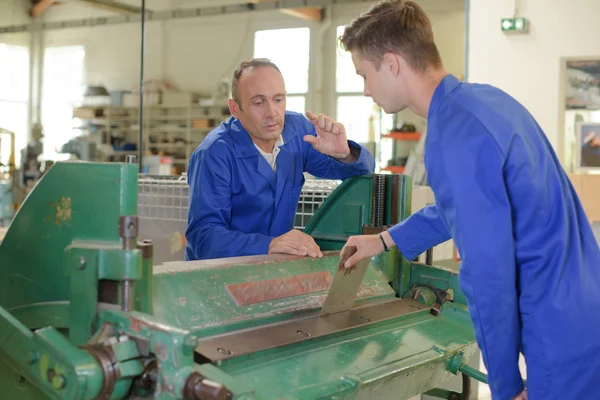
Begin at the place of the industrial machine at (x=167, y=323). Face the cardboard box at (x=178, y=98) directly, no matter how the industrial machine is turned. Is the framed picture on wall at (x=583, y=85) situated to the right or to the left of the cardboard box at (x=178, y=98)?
right

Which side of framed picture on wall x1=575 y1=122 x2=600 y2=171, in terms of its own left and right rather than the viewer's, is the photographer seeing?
front

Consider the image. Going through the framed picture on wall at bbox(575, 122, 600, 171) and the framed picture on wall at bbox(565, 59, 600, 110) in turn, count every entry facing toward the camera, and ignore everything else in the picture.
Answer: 2

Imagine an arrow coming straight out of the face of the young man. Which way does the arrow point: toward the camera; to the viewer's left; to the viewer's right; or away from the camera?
to the viewer's left

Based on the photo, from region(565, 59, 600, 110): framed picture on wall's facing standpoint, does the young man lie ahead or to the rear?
ahead

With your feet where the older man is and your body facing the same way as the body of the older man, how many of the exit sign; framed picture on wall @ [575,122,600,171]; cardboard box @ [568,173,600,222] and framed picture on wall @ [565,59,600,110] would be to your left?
4

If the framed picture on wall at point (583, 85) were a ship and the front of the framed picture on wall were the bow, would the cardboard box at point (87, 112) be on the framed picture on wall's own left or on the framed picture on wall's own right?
on the framed picture on wall's own right

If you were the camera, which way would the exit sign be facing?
facing the viewer
